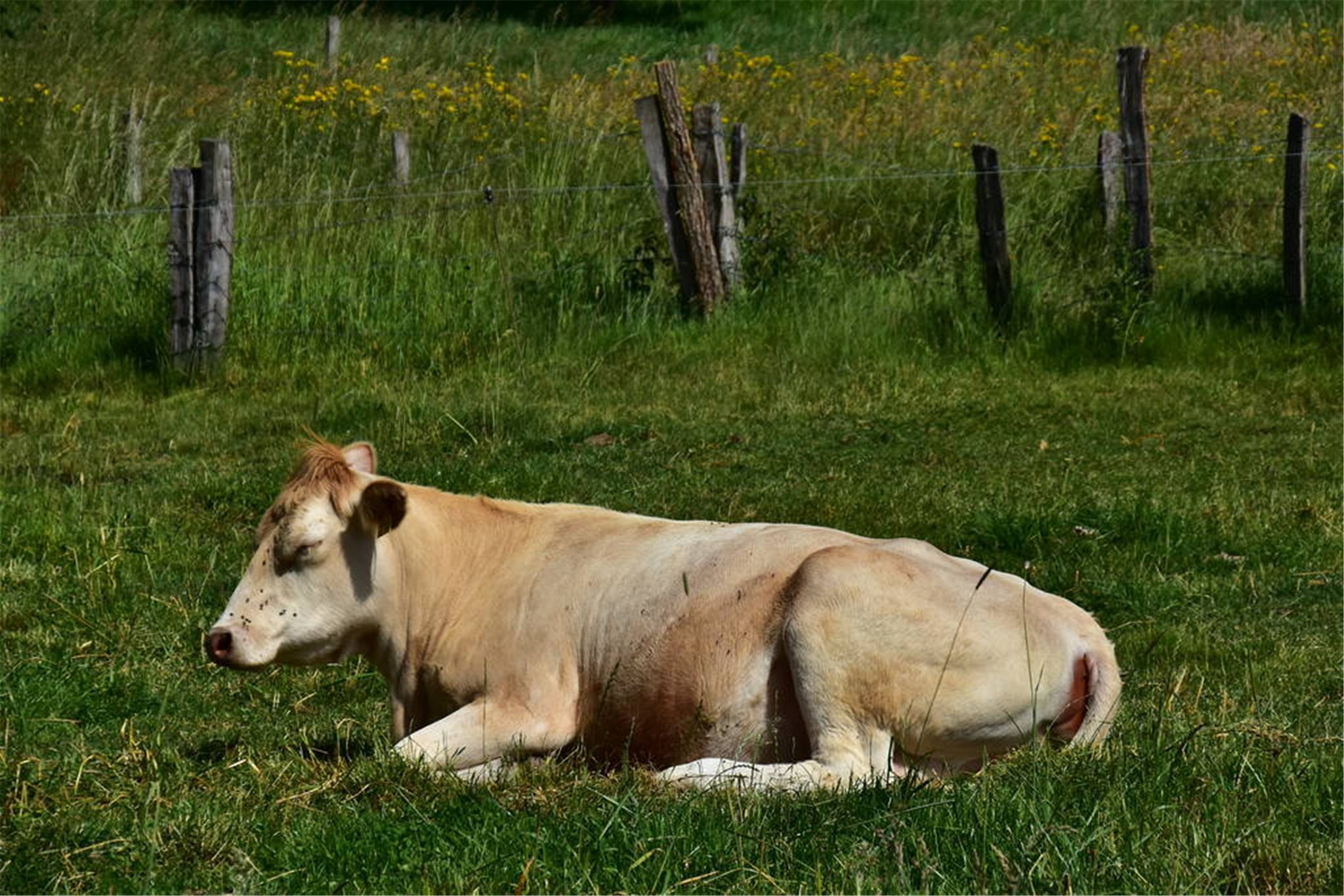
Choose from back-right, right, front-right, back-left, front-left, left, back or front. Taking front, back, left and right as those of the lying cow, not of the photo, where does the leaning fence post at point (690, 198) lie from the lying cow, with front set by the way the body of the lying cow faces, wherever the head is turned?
right

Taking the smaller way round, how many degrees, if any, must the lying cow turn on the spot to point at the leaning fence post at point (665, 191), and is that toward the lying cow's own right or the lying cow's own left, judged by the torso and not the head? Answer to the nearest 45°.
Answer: approximately 90° to the lying cow's own right

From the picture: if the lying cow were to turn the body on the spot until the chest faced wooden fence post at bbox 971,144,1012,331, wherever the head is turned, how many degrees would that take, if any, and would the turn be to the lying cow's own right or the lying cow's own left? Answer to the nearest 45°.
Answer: approximately 90° to the lying cow's own right

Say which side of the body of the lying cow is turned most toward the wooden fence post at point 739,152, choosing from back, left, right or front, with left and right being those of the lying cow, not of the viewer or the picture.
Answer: right

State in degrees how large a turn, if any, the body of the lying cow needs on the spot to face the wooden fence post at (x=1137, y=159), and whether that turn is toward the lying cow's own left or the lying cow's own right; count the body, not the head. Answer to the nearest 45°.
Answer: approximately 135° to the lying cow's own right

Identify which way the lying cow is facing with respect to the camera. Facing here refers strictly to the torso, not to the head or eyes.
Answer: to the viewer's left

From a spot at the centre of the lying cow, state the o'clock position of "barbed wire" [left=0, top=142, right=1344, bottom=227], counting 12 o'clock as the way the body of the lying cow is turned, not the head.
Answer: The barbed wire is roughly at 3 o'clock from the lying cow.

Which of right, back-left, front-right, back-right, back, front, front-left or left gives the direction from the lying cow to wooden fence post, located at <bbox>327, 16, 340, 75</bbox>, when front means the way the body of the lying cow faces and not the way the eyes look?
right

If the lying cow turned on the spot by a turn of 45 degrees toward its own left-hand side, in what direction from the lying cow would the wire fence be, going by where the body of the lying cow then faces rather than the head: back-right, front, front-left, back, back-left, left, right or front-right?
back-right

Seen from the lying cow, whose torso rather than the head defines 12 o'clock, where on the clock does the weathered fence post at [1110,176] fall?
The weathered fence post is roughly at 4 o'clock from the lying cow.

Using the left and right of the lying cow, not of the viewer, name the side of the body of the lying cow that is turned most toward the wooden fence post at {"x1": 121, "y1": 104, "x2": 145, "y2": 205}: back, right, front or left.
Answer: right
